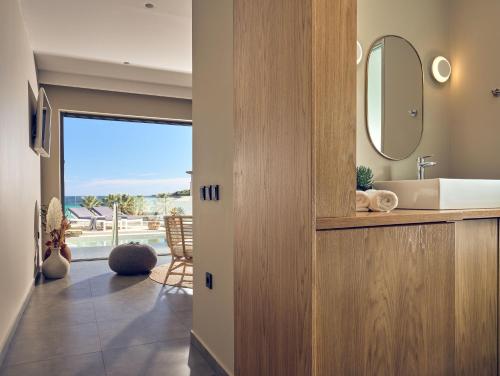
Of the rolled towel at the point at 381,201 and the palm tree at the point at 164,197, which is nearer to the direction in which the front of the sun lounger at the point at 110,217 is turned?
the rolled towel

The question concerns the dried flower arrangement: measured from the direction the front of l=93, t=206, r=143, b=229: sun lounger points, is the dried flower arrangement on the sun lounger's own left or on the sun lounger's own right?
on the sun lounger's own right

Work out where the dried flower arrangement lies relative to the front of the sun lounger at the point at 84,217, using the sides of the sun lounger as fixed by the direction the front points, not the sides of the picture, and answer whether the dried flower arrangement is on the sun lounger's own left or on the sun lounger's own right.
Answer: on the sun lounger's own right
